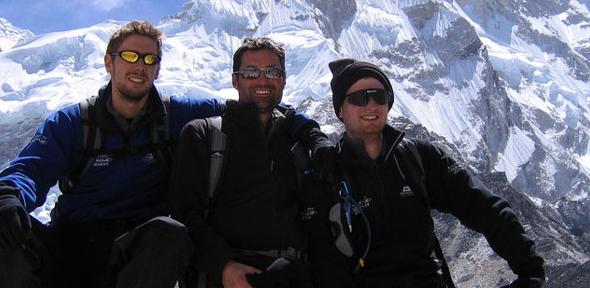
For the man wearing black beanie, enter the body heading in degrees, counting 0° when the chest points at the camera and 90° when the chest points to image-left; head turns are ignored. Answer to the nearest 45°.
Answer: approximately 0°
